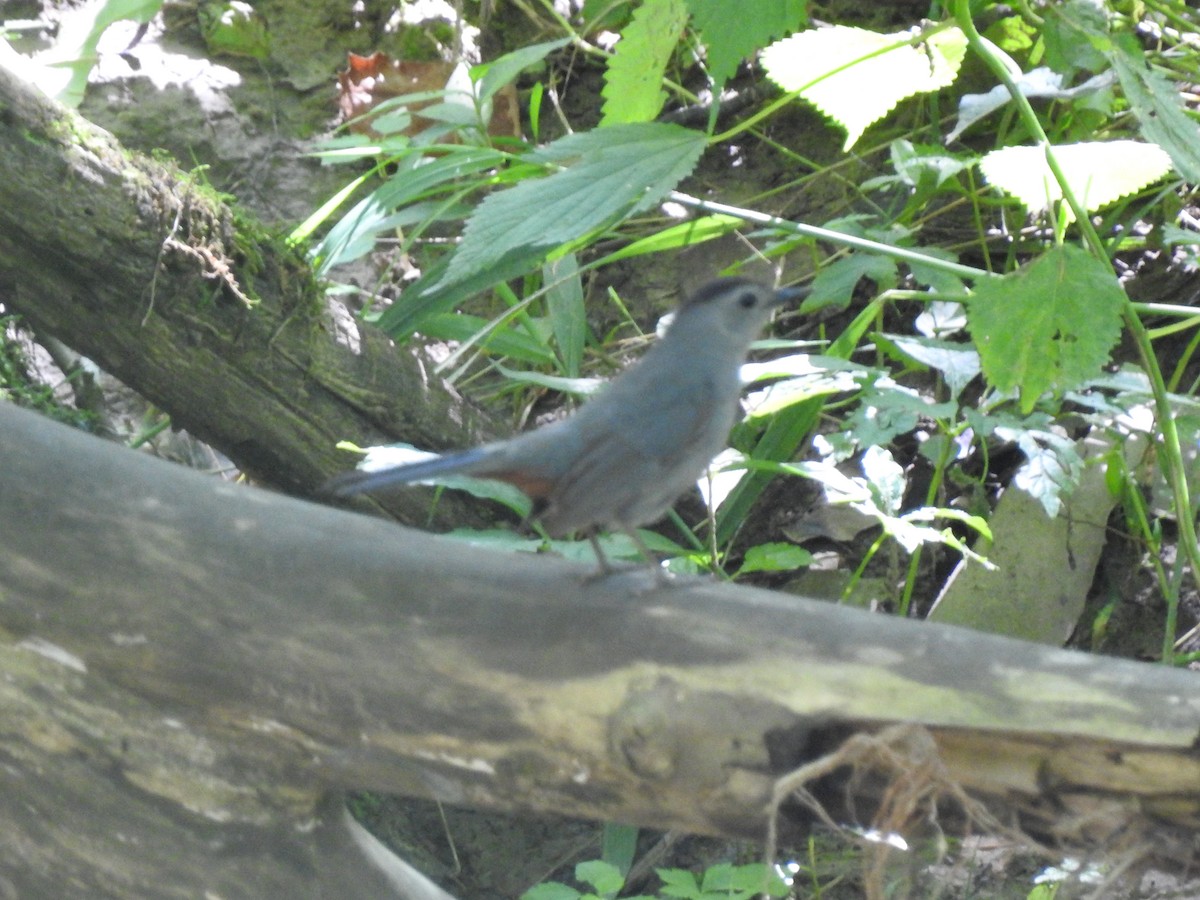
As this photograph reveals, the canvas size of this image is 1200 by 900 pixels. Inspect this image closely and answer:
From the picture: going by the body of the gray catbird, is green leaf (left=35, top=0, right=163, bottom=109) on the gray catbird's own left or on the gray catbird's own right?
on the gray catbird's own left

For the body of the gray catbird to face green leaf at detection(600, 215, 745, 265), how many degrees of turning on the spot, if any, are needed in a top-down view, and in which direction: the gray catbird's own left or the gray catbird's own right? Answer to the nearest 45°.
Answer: approximately 90° to the gray catbird's own left

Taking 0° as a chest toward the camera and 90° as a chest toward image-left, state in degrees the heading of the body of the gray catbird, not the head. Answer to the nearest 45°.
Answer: approximately 270°

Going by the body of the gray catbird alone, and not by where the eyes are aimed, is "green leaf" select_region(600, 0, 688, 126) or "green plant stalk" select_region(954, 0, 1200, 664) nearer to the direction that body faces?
the green plant stalk

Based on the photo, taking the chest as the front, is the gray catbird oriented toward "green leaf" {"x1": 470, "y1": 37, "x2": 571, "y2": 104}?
no

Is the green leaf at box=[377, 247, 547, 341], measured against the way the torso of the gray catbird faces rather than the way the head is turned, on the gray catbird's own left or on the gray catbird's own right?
on the gray catbird's own left

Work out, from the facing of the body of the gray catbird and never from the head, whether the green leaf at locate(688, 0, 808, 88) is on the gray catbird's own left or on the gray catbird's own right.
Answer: on the gray catbird's own left

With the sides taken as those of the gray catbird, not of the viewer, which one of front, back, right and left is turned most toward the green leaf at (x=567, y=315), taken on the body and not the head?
left

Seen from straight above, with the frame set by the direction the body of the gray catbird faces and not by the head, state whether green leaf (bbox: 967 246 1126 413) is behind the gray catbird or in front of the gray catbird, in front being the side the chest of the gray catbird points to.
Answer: in front

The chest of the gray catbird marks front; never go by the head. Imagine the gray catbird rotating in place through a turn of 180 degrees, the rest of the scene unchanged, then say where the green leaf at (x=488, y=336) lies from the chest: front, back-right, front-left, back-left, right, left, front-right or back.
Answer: right
